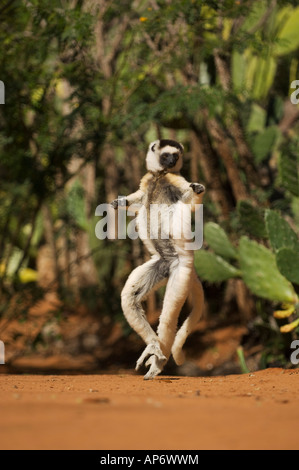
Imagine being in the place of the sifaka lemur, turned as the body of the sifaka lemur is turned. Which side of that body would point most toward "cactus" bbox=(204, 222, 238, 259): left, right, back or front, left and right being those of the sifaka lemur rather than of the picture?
back

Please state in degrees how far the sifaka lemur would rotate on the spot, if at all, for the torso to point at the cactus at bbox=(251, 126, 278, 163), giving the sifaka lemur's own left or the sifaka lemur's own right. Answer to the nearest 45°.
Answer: approximately 180°

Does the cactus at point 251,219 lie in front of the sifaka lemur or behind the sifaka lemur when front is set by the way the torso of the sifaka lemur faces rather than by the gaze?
behind

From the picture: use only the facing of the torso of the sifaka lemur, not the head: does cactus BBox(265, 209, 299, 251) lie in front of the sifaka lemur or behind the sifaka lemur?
behind

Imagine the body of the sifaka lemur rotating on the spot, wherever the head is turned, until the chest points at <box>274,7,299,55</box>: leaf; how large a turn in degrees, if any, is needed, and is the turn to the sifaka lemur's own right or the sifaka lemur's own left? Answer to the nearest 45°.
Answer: approximately 180°

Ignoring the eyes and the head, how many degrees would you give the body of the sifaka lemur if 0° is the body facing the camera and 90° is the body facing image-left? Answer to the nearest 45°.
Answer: approximately 0°

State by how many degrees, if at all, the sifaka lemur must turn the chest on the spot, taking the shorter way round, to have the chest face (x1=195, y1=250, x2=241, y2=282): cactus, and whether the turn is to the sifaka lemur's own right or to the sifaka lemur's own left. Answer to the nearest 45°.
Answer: approximately 180°

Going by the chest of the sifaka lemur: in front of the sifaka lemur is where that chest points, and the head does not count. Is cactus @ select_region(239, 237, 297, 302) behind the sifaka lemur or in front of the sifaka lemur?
behind
